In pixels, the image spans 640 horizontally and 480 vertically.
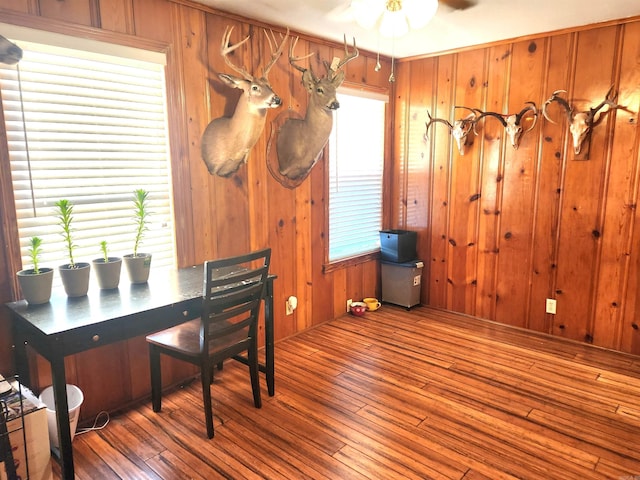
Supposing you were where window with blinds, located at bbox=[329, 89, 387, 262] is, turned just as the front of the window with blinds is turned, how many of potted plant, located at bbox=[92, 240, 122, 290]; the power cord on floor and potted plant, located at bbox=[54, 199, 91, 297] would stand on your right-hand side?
3

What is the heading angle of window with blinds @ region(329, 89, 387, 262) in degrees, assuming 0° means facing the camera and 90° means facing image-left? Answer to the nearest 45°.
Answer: approximately 315°

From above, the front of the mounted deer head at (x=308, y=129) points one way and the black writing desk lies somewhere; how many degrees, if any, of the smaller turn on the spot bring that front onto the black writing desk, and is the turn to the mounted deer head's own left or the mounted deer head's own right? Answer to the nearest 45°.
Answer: approximately 90° to the mounted deer head's own right

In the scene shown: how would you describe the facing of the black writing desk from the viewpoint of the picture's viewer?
facing the viewer and to the right of the viewer

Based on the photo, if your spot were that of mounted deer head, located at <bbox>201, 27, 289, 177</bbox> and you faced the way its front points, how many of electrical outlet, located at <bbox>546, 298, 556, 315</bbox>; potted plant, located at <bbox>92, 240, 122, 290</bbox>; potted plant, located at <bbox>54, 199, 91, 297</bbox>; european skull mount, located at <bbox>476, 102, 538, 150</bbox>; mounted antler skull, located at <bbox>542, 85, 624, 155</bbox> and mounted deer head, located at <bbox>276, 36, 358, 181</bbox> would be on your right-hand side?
2

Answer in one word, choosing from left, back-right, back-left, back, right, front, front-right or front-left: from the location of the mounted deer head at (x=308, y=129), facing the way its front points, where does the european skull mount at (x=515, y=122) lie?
front-left

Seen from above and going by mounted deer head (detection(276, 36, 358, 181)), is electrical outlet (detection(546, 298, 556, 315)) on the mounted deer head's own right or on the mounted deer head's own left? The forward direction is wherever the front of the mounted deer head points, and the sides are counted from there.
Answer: on the mounted deer head's own left

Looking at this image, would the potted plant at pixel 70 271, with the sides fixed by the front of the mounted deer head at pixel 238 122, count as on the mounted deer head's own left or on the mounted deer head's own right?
on the mounted deer head's own right

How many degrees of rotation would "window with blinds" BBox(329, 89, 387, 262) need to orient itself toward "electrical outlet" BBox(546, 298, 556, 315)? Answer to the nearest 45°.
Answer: approximately 45° to its left

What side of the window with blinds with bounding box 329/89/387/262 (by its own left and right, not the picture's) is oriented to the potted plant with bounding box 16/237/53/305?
right

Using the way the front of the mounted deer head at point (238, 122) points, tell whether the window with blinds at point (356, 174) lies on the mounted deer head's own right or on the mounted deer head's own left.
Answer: on the mounted deer head's own left
